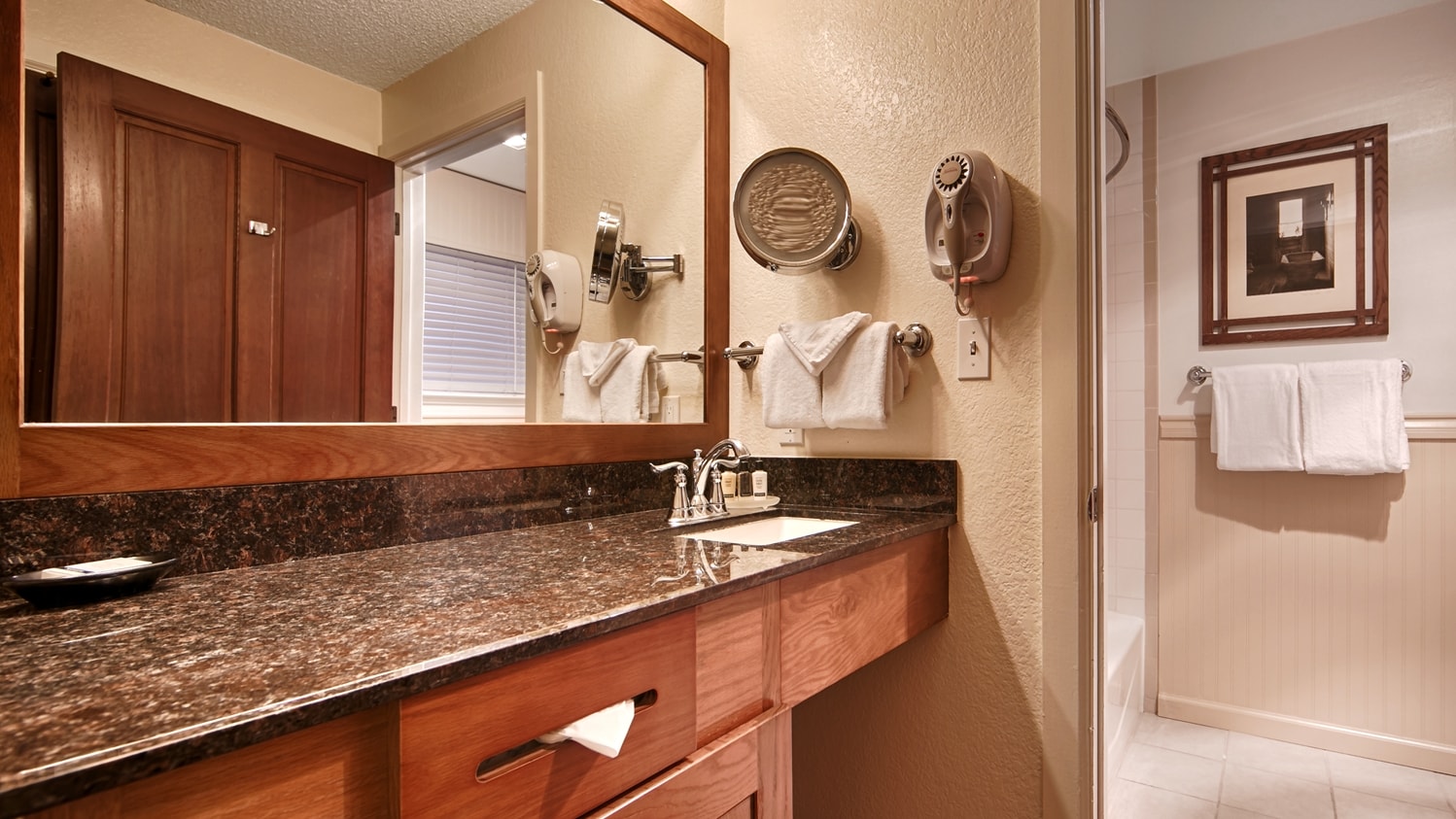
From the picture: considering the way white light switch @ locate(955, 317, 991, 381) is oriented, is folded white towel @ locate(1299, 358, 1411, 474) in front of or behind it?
behind

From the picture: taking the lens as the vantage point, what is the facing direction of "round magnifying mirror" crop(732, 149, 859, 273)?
facing the viewer

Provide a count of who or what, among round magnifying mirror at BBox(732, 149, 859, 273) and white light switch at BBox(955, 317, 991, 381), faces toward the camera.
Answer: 2

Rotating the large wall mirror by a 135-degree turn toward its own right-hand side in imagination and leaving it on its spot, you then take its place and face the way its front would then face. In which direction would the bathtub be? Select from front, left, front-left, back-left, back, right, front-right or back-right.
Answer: back

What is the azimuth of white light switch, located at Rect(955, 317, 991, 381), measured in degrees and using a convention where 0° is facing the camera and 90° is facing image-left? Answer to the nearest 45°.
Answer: approximately 0°

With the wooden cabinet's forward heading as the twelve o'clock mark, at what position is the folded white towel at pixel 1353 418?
The folded white towel is roughly at 10 o'clock from the wooden cabinet.

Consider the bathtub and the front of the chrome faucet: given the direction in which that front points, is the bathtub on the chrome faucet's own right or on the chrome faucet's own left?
on the chrome faucet's own left

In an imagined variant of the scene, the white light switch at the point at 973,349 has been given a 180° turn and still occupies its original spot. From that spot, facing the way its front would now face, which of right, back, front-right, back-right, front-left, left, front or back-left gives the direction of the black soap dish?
back-left

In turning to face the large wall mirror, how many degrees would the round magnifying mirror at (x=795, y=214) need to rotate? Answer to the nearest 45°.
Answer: approximately 45° to its right
